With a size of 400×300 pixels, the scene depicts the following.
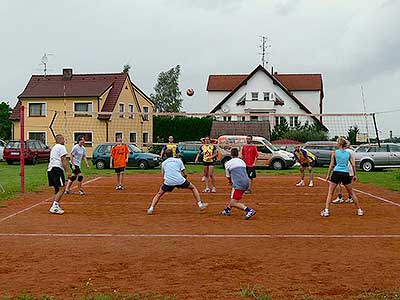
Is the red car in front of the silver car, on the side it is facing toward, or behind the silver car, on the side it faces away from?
behind

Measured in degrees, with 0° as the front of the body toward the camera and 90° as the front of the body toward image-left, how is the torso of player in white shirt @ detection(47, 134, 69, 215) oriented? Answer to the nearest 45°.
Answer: approximately 225°

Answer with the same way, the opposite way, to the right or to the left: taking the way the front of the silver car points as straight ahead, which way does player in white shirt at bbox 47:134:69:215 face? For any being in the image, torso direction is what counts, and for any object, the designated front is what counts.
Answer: to the left

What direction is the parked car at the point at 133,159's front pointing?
to the viewer's right

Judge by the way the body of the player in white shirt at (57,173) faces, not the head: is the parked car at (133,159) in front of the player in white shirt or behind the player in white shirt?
in front

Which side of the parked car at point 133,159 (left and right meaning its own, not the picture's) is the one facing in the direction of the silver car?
front
